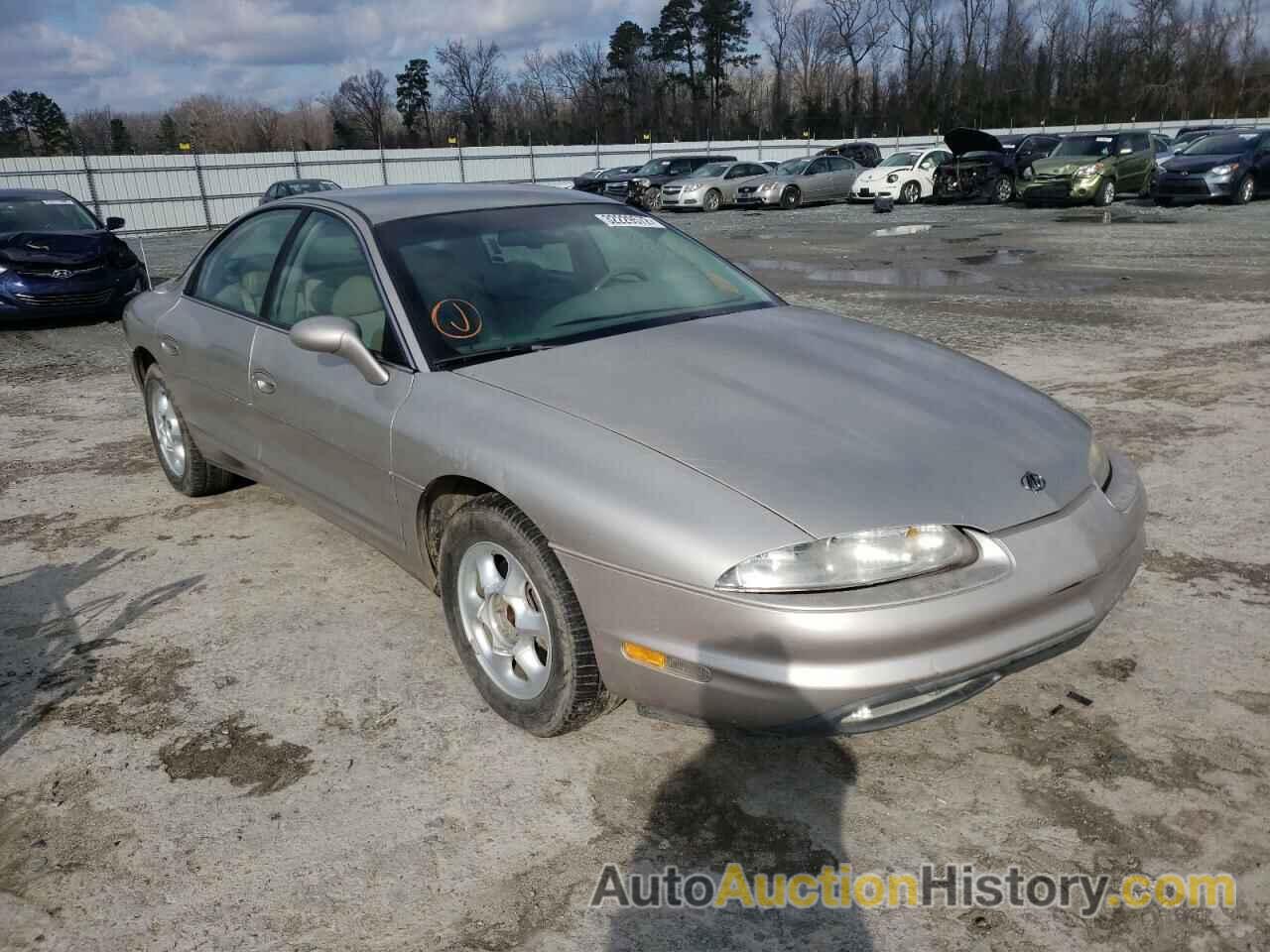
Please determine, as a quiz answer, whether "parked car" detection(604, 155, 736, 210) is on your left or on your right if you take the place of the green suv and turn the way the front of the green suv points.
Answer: on your right

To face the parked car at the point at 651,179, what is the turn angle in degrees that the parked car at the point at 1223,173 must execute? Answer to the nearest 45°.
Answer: approximately 45° to its right

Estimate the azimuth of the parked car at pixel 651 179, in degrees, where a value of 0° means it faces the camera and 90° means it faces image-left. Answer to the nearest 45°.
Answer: approximately 45°

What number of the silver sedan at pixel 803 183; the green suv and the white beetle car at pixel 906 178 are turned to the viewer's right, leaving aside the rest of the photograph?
0

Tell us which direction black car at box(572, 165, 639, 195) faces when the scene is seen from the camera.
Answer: facing the viewer and to the left of the viewer

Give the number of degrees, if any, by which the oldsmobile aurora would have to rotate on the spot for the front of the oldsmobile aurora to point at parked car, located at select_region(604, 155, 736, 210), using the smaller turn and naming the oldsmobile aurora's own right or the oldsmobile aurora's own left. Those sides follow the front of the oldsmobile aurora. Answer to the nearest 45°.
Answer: approximately 135° to the oldsmobile aurora's own left

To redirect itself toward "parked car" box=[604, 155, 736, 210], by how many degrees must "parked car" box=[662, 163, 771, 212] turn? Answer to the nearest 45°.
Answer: approximately 90° to its right

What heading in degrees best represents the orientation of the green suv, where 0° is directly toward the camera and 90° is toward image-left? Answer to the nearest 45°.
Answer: approximately 45°

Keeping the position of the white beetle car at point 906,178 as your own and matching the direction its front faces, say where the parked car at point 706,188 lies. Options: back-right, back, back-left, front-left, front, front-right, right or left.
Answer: front-right

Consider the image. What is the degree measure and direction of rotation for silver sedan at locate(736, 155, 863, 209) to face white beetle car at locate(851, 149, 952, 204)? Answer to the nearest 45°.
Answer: approximately 135° to its left
